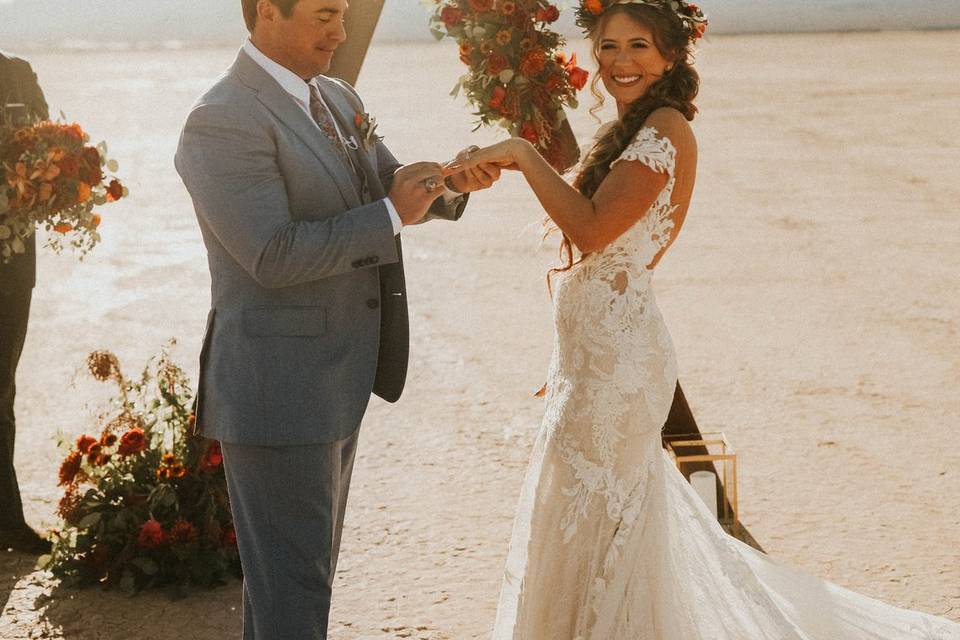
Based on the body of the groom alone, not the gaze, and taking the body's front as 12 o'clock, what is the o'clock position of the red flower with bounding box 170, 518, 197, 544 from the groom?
The red flower is roughly at 7 o'clock from the groom.

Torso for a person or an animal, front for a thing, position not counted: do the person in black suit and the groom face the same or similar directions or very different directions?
same or similar directions

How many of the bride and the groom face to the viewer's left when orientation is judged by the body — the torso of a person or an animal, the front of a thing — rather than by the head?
1

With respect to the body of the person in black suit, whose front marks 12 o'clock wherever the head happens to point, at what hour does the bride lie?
The bride is roughly at 12 o'clock from the person in black suit.

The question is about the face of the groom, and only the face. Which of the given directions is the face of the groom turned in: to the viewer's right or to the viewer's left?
to the viewer's right

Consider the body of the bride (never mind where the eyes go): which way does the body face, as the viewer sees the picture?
to the viewer's left

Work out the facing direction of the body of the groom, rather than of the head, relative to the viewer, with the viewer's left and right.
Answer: facing the viewer and to the right of the viewer

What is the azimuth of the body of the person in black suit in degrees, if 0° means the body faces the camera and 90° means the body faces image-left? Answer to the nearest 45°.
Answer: approximately 315°

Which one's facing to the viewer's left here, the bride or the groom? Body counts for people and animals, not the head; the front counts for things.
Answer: the bride

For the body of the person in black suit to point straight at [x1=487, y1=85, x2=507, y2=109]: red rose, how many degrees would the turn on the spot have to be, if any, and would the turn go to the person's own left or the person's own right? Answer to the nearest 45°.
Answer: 0° — they already face it

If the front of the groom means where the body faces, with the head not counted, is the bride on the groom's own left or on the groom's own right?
on the groom's own left

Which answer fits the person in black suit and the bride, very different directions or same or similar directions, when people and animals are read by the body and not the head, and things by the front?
very different directions
